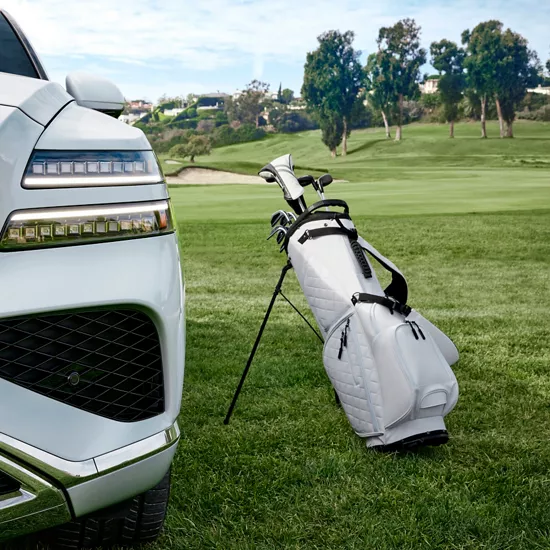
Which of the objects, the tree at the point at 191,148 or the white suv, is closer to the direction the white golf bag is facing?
the white suv

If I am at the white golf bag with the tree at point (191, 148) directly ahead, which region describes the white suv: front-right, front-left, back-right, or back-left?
back-left

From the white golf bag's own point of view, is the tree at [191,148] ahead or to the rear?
to the rear

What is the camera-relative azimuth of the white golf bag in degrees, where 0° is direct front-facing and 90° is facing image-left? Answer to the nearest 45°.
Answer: approximately 315°

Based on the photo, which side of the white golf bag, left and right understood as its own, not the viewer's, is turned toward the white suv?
right
